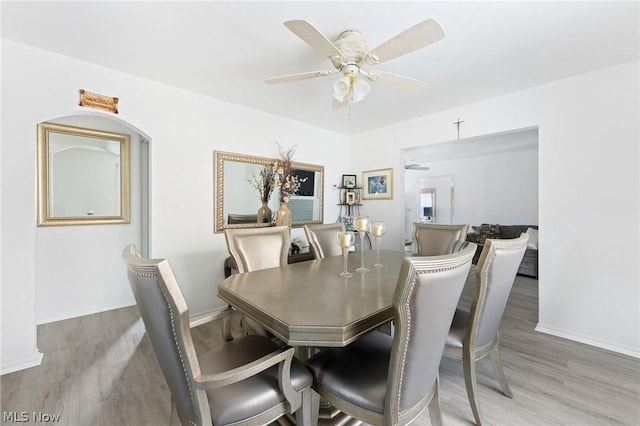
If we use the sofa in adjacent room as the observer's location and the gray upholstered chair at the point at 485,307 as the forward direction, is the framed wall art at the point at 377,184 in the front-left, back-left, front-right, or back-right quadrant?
front-right

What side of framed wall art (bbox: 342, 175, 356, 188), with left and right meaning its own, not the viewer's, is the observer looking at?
front

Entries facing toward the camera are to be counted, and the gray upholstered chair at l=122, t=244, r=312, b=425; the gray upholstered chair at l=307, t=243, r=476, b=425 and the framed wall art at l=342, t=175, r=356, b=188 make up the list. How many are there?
1

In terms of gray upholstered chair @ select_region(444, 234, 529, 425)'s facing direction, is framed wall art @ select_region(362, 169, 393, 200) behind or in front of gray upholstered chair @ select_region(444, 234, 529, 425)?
in front

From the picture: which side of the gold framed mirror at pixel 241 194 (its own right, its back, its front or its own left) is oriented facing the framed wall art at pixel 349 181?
left

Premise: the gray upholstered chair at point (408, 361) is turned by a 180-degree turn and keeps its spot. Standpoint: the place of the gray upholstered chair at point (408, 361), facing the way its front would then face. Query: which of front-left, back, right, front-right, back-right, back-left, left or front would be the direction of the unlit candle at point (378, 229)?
back-left

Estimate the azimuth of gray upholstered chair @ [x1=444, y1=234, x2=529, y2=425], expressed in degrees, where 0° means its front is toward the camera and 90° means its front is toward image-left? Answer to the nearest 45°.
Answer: approximately 135°

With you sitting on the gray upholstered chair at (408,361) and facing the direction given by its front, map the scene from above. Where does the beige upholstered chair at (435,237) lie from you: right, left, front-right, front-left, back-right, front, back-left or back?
front-right

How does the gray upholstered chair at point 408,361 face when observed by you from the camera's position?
facing away from the viewer and to the left of the viewer

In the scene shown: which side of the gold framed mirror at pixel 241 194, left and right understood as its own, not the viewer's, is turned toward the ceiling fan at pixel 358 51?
front

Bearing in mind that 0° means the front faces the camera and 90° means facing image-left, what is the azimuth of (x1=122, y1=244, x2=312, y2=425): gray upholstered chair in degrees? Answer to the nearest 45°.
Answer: approximately 225°

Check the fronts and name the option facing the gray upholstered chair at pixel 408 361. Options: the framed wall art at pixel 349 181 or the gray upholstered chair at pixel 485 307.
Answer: the framed wall art

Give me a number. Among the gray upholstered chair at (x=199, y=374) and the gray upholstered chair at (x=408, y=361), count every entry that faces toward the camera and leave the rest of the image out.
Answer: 0

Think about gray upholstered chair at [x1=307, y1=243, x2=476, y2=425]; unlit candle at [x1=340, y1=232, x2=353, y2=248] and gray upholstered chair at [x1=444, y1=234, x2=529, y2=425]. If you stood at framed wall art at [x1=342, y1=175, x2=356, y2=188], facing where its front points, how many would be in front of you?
3

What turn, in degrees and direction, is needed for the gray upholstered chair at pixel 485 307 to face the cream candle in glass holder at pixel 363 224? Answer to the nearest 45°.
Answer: approximately 45° to its left

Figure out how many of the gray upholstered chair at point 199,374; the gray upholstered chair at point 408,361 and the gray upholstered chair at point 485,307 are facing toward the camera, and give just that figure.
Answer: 0

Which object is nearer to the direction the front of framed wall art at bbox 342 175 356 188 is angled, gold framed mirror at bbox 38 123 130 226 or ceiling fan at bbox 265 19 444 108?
the ceiling fan
